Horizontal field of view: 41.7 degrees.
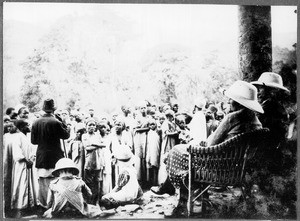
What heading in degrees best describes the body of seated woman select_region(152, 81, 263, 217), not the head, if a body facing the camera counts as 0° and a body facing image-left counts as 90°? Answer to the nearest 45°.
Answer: approximately 90°

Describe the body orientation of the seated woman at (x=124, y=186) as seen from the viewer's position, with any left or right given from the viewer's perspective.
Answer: facing to the left of the viewer

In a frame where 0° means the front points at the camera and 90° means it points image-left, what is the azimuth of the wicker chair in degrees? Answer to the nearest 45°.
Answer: approximately 90°

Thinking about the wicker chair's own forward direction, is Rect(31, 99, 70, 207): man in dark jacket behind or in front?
in front

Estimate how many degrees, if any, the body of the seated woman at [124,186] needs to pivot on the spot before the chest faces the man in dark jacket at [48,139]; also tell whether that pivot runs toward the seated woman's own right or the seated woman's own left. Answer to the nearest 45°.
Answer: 0° — they already face them

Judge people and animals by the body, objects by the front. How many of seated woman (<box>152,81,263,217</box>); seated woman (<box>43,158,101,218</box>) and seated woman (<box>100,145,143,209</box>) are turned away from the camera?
1

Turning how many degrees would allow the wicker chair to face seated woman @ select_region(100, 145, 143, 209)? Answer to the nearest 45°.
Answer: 0° — it already faces them

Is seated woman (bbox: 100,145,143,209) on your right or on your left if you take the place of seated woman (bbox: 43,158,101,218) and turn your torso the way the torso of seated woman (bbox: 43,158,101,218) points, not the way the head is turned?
on your right

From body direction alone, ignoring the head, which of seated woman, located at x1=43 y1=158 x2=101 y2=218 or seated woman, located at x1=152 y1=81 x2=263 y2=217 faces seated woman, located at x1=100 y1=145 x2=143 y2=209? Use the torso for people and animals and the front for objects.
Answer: seated woman, located at x1=152 y1=81 x2=263 y2=217

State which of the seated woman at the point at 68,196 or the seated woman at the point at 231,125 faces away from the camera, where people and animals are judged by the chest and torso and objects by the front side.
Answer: the seated woman at the point at 68,196

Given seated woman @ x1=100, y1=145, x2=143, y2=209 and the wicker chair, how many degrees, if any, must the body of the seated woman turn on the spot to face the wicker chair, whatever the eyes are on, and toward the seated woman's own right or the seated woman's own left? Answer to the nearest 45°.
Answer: approximately 180°

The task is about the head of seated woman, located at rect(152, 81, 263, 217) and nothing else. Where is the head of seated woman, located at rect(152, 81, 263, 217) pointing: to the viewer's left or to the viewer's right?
to the viewer's left

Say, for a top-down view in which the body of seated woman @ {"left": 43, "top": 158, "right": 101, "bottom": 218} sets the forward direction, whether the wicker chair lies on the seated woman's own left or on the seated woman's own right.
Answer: on the seated woman's own right

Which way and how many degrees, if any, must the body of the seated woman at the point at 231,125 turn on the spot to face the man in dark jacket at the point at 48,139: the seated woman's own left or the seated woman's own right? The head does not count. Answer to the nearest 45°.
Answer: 0° — they already face them

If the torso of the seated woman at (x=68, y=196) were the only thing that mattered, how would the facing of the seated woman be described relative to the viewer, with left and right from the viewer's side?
facing away from the viewer

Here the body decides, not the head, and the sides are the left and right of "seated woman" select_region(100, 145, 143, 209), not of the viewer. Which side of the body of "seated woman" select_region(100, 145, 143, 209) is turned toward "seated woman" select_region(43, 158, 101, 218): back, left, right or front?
front
